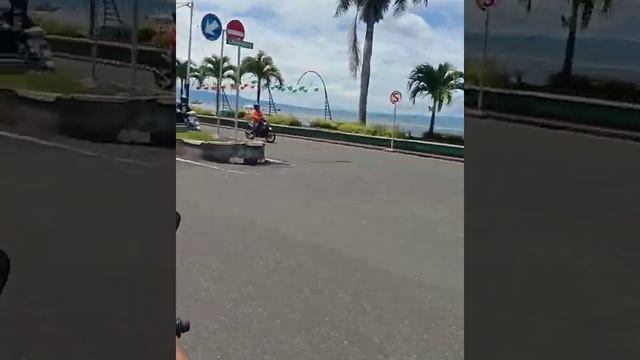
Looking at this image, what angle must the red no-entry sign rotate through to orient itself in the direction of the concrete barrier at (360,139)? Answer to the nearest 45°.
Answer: approximately 135° to its left
